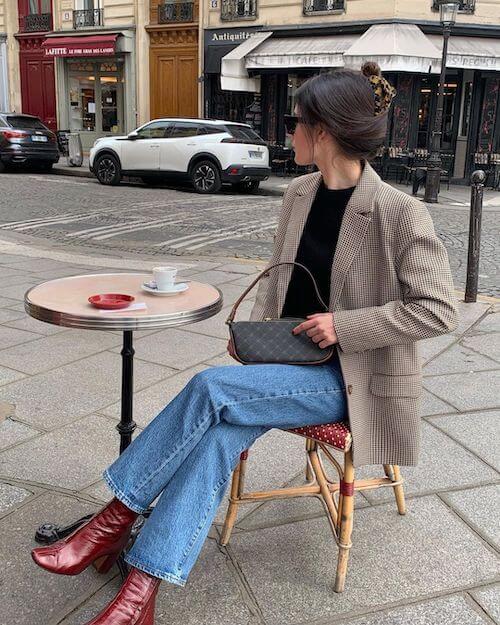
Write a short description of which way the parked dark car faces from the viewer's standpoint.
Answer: facing away from the viewer and to the left of the viewer

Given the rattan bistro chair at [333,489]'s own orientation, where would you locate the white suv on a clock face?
The white suv is roughly at 4 o'clock from the rattan bistro chair.

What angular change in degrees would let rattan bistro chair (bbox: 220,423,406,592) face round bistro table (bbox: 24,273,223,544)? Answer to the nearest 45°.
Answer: approximately 45° to its right

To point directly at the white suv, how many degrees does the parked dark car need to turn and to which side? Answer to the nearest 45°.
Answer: approximately 180°
